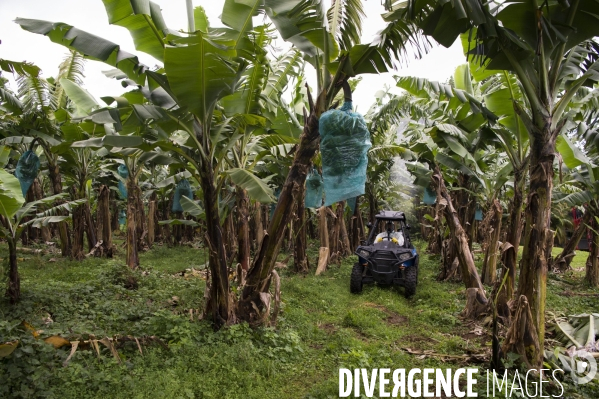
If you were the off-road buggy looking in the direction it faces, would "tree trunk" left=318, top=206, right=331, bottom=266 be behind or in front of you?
behind

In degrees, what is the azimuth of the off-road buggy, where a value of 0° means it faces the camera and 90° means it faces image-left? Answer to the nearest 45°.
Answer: approximately 0°

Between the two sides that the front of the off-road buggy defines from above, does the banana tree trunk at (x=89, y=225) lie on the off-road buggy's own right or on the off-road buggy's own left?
on the off-road buggy's own right

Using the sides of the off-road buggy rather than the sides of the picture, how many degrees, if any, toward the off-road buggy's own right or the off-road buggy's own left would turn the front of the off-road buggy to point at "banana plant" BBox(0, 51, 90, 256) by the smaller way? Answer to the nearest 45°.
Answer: approximately 90° to the off-road buggy's own right

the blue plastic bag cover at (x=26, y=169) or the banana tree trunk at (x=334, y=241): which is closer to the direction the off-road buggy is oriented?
the blue plastic bag cover
